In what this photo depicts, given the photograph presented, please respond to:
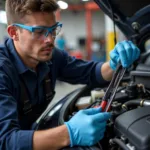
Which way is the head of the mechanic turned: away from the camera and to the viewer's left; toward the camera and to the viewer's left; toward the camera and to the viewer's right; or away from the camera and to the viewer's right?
toward the camera and to the viewer's right
